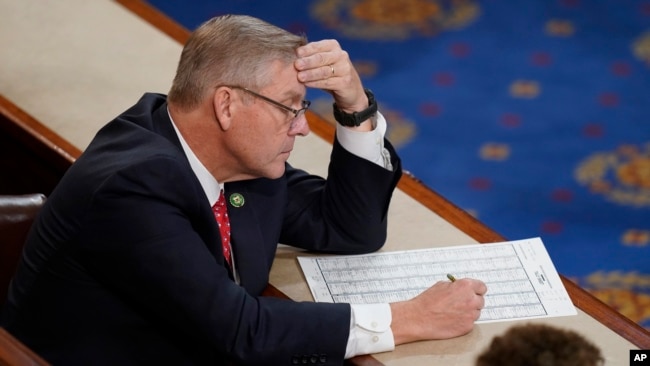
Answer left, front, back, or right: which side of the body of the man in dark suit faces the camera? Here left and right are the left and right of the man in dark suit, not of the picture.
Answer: right
